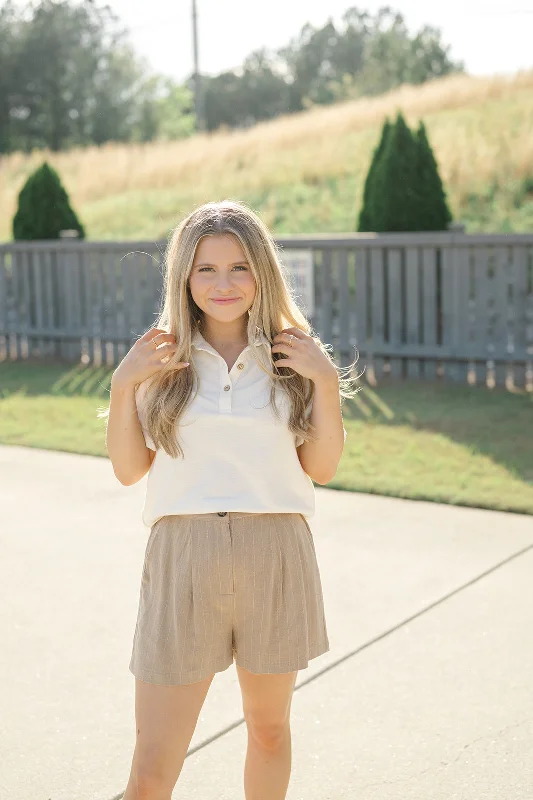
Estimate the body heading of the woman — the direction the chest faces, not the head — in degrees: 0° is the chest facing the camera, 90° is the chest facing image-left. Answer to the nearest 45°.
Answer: approximately 0°

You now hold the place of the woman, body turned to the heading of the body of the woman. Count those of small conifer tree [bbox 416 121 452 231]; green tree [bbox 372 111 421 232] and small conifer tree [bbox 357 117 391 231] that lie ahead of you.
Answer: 0

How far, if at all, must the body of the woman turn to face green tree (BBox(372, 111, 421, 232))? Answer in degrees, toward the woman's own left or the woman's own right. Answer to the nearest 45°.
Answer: approximately 180°

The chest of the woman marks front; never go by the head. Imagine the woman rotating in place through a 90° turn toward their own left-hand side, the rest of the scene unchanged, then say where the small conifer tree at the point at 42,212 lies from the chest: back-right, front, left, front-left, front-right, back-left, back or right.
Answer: left

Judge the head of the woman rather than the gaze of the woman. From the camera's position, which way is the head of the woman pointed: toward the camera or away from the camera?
toward the camera

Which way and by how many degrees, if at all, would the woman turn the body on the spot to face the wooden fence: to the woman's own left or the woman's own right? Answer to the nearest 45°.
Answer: approximately 180°

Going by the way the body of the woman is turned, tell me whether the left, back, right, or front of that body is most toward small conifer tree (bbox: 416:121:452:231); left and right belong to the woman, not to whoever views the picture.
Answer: back

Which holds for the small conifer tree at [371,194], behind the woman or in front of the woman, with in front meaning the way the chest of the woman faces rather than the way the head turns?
behind
